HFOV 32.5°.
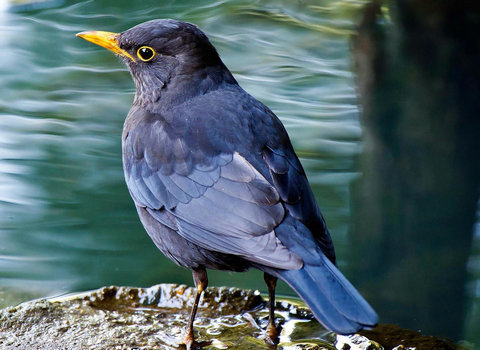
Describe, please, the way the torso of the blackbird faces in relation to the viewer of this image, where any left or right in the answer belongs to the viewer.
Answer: facing away from the viewer and to the left of the viewer
